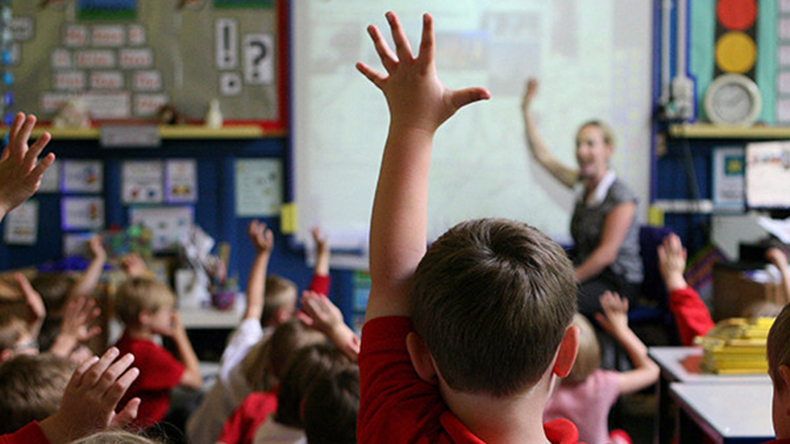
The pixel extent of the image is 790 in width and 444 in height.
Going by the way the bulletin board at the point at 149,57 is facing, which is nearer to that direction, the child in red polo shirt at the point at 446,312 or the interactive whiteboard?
the child in red polo shirt

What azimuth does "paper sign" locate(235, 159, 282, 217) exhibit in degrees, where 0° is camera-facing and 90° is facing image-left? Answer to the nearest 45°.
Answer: approximately 0°

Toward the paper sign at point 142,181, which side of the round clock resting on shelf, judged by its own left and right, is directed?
right

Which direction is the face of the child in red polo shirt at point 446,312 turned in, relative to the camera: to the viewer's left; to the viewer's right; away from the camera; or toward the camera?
away from the camera

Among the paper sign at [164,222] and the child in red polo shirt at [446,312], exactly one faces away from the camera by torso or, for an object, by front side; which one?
the child in red polo shirt

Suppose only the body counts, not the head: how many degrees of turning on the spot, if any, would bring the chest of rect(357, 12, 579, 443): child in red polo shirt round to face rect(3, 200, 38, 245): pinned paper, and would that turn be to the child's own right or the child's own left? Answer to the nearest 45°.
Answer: approximately 45° to the child's own left

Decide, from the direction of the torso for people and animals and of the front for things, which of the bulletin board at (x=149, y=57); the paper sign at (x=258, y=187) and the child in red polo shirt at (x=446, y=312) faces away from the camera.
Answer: the child in red polo shirt
